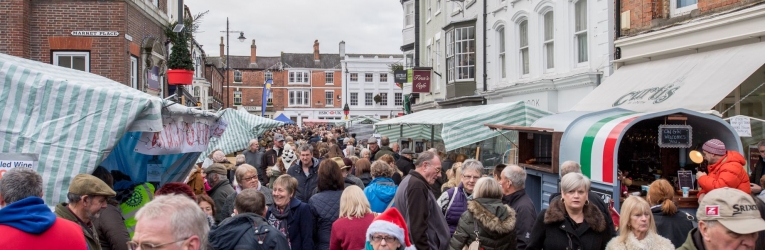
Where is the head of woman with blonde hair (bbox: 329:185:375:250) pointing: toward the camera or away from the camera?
away from the camera

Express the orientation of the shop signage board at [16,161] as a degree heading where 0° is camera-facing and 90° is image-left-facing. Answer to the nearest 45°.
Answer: approximately 0°

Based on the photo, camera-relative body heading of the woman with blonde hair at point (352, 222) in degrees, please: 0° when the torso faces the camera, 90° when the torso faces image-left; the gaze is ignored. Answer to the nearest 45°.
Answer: approximately 180°

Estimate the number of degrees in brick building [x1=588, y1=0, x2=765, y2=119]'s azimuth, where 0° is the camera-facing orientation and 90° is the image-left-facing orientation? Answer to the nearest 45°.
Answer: approximately 45°
